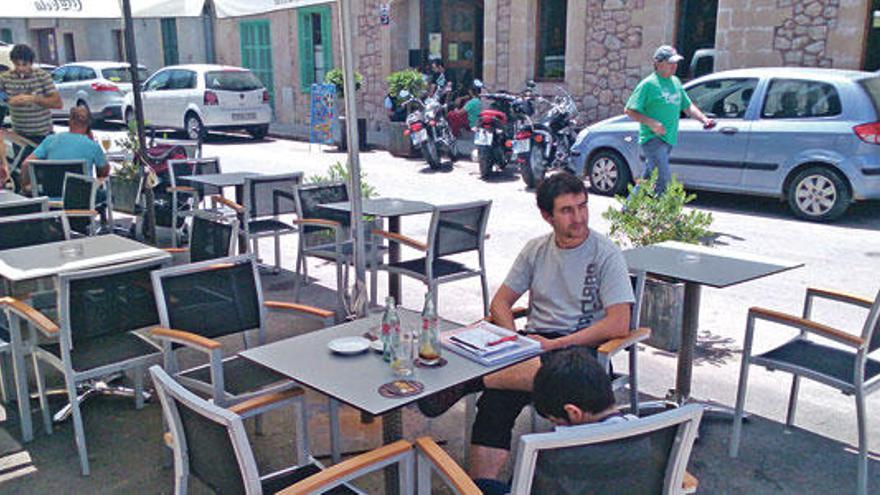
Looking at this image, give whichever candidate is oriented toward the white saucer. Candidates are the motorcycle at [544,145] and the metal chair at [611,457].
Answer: the metal chair

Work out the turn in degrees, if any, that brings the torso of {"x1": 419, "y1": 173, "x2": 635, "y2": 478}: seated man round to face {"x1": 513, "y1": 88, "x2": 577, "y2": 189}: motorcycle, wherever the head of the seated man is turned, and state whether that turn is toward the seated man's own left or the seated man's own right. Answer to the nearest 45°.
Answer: approximately 135° to the seated man's own right

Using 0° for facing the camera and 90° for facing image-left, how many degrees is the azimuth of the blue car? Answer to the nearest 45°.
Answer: approximately 135°

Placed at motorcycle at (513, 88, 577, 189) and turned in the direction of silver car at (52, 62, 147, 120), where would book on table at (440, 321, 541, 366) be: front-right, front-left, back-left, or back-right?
back-left

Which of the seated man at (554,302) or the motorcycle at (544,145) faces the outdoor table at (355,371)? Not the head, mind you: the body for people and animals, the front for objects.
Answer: the seated man

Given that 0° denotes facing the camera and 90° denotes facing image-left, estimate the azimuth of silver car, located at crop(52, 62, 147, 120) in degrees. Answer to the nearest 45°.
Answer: approximately 135°

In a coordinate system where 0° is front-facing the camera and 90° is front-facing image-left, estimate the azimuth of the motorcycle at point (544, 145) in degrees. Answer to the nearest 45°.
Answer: approximately 225°

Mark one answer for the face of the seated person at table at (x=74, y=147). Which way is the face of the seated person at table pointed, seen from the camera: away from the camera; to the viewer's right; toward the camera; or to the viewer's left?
away from the camera
